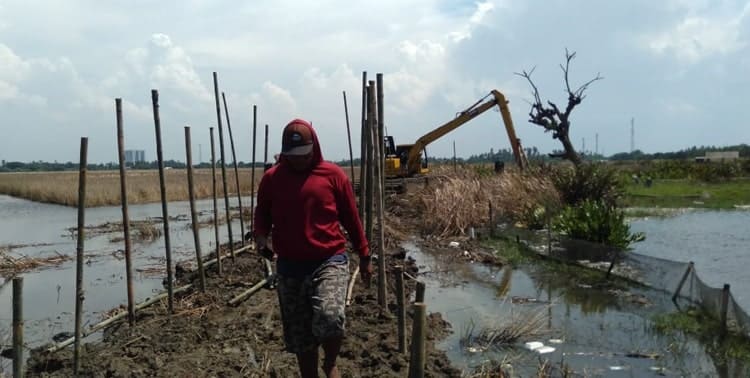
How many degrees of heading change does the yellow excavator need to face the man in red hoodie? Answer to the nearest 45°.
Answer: approximately 90° to its right

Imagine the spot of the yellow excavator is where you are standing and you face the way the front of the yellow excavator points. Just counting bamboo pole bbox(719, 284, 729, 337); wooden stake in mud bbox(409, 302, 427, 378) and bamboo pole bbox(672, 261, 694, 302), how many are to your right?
3

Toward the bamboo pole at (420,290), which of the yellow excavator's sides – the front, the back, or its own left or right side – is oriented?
right

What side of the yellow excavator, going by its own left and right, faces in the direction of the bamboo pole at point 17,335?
right

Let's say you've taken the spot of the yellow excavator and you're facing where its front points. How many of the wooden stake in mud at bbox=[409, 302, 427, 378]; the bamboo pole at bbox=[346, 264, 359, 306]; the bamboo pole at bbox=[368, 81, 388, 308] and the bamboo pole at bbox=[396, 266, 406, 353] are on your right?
4

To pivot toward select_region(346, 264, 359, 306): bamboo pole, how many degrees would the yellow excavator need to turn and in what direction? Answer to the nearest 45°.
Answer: approximately 90° to its right

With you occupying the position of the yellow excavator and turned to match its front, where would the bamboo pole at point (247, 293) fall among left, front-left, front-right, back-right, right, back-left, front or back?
right

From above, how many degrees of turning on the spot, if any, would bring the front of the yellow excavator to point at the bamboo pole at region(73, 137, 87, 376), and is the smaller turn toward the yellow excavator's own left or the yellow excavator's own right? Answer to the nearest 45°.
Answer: approximately 90° to the yellow excavator's own right

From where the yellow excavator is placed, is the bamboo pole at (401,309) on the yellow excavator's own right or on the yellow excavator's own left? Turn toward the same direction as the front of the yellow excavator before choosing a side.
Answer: on the yellow excavator's own right

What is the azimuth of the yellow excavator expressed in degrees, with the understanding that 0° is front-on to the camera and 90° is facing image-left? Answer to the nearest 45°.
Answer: approximately 270°

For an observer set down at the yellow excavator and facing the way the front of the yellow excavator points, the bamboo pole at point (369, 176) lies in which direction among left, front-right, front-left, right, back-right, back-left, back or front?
right

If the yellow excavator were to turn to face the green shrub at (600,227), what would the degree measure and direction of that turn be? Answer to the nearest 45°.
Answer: approximately 90° to its right

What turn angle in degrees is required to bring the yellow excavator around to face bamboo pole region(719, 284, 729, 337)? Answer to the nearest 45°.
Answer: approximately 90° to its right

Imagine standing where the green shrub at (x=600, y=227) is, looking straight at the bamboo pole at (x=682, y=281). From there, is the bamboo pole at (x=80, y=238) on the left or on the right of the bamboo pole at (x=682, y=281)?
right
